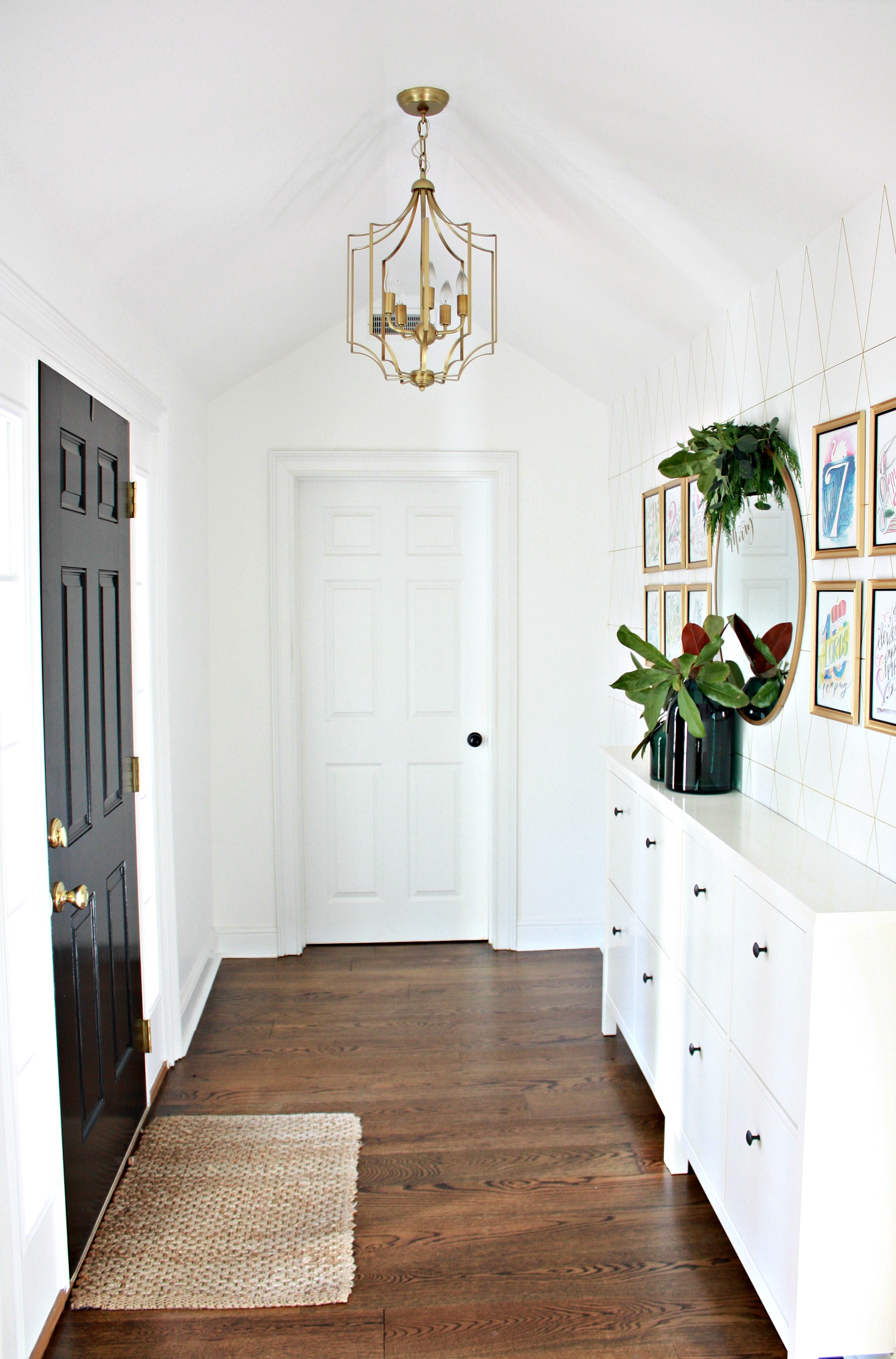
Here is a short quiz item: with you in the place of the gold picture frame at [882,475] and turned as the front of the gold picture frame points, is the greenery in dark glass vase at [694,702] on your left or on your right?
on your right

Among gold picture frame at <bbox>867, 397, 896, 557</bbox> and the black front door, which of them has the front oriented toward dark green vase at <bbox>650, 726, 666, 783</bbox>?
the black front door

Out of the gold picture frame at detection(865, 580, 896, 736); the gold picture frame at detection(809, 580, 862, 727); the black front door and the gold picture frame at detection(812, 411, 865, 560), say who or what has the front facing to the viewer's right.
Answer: the black front door

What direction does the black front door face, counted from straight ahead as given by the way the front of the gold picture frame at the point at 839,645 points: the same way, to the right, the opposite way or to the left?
the opposite way

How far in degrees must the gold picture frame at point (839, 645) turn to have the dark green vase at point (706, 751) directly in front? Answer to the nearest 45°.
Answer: approximately 90° to its right

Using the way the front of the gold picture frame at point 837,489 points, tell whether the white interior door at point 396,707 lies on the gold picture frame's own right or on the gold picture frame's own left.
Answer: on the gold picture frame's own right

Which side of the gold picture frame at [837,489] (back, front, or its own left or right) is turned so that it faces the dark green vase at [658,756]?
right

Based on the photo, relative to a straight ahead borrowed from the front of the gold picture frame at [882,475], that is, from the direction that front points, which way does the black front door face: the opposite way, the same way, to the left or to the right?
the opposite way

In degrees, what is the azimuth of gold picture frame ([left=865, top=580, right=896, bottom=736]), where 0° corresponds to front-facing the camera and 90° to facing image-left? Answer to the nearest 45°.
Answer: approximately 45°

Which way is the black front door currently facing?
to the viewer's right
